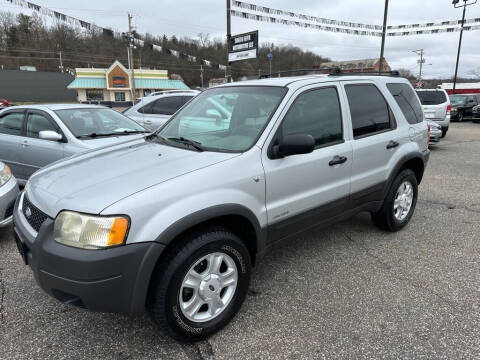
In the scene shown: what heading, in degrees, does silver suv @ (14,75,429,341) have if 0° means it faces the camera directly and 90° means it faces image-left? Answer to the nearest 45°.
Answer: approximately 45°

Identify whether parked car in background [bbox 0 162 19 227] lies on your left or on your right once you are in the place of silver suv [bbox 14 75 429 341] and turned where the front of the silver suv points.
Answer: on your right

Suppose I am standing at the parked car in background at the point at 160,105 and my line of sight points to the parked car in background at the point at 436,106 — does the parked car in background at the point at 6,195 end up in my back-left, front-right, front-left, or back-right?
back-right

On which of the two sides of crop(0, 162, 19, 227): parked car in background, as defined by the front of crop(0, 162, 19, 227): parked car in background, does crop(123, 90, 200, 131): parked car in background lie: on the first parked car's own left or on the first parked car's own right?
on the first parked car's own left

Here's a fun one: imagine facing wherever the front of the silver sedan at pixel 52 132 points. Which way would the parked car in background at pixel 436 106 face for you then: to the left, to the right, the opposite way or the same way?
to the left

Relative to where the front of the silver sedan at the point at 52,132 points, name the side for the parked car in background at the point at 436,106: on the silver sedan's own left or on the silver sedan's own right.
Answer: on the silver sedan's own left

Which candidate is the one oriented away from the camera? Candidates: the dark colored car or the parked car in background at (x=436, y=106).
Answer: the parked car in background

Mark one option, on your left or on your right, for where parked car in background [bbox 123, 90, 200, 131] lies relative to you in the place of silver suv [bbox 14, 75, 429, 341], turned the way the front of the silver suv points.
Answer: on your right

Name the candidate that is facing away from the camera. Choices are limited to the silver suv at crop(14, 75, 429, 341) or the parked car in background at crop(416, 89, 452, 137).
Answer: the parked car in background
